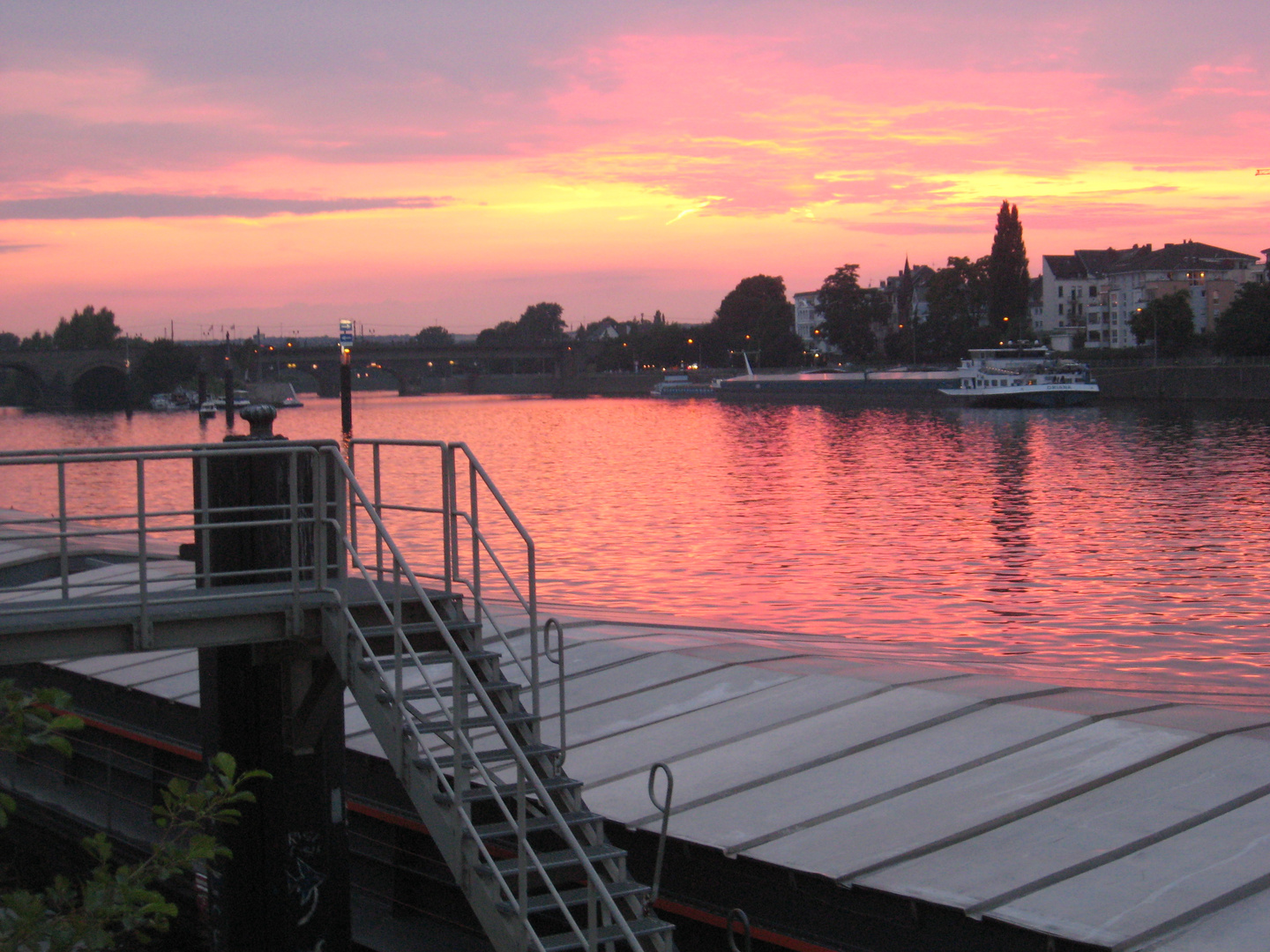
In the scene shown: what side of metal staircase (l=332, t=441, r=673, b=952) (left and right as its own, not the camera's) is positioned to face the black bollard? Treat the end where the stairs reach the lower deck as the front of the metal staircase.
back

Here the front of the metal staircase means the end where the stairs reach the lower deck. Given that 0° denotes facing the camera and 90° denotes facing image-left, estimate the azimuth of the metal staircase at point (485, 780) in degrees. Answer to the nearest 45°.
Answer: approximately 315°

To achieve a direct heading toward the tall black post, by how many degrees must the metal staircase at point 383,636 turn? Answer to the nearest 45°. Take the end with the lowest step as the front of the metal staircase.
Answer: approximately 180°

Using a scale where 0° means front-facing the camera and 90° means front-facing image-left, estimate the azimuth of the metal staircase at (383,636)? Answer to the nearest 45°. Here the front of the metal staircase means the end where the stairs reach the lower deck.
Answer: approximately 315°
